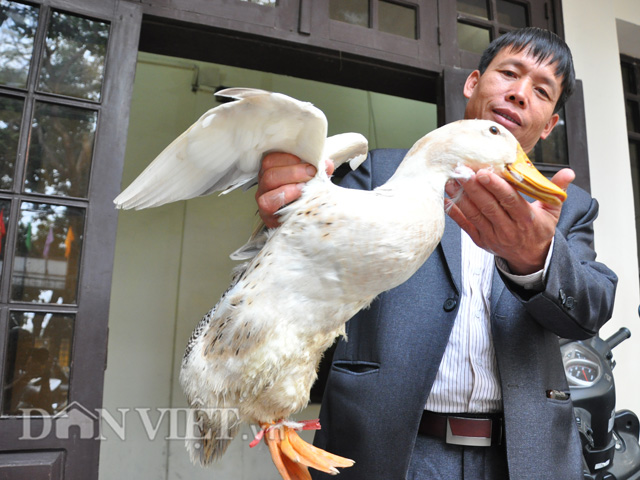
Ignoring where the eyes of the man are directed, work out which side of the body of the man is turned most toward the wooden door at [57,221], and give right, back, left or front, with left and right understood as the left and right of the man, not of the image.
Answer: right

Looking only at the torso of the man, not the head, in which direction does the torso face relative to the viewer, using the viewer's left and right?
facing the viewer

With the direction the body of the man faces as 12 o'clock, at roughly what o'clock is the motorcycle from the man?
The motorcycle is roughly at 7 o'clock from the man.

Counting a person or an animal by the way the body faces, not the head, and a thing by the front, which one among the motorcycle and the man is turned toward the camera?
the man

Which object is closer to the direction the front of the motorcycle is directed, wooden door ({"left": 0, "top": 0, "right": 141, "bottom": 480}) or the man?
the wooden door

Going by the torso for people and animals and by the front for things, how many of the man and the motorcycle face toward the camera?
1

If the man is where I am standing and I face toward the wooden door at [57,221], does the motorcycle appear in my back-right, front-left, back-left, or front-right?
back-right

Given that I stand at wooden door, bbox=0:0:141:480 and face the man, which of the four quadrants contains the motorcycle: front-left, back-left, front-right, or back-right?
front-left

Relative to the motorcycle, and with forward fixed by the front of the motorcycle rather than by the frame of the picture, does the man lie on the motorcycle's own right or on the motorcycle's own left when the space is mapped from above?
on the motorcycle's own left

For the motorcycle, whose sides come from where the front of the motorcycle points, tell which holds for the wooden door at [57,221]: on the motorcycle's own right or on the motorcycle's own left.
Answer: on the motorcycle's own left

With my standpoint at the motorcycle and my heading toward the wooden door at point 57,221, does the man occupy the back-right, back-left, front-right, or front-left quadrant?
front-left

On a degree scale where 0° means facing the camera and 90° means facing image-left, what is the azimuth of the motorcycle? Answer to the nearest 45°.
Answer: approximately 135°
